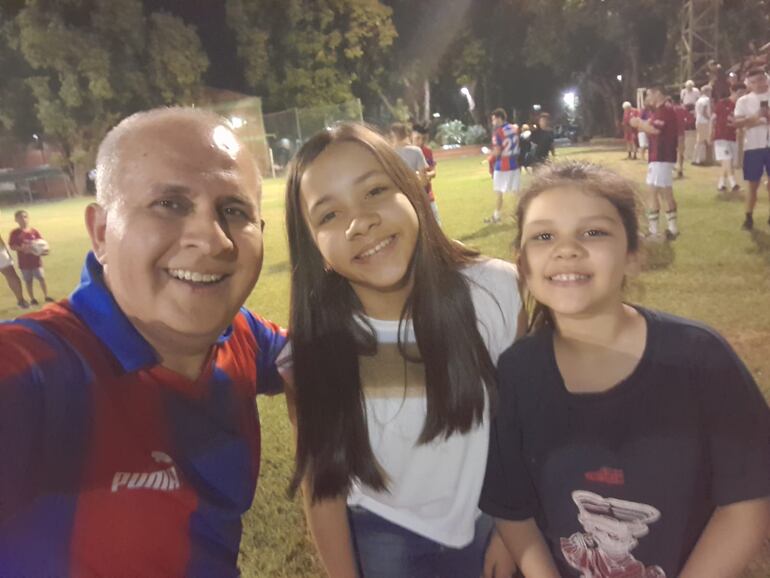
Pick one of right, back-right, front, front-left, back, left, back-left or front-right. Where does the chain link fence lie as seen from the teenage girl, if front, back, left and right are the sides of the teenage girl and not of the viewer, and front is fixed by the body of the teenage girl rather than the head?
back

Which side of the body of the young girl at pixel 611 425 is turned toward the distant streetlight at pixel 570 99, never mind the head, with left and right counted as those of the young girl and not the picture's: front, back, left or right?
back

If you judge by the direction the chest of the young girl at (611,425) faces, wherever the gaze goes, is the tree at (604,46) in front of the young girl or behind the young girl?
behind

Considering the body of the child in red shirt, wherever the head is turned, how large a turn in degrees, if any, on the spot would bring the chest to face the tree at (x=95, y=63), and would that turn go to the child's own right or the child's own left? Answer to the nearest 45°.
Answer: approximately 135° to the child's own left

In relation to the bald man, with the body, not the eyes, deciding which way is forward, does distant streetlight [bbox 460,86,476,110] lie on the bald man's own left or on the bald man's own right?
on the bald man's own left

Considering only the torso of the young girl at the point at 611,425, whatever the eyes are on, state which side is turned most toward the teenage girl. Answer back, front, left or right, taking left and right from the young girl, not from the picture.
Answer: right

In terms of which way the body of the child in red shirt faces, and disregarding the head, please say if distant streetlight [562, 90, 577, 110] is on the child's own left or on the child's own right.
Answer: on the child's own left

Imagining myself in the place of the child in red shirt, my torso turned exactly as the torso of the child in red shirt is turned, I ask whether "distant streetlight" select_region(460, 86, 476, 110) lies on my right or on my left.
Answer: on my left

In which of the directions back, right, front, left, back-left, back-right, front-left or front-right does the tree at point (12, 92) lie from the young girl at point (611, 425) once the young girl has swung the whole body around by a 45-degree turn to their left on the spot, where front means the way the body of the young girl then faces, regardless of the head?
back
